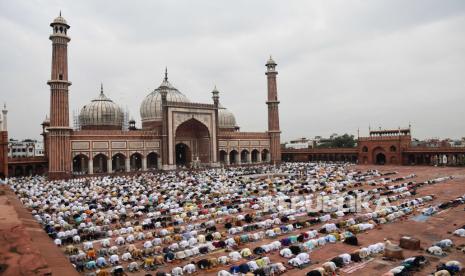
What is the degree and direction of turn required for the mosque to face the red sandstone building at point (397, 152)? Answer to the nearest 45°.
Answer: approximately 45° to its left

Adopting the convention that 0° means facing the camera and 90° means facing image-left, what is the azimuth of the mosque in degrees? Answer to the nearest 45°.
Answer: approximately 315°
